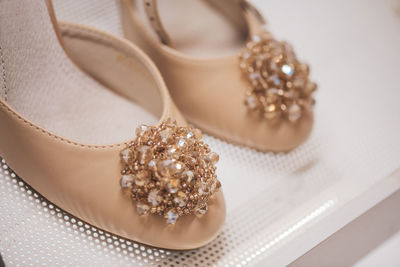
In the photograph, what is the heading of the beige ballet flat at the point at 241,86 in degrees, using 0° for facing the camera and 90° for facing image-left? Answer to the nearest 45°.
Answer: approximately 315°

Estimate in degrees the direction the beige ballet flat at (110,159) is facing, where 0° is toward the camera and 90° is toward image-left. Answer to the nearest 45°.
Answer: approximately 315°

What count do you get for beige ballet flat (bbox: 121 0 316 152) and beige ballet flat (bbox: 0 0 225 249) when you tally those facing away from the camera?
0
